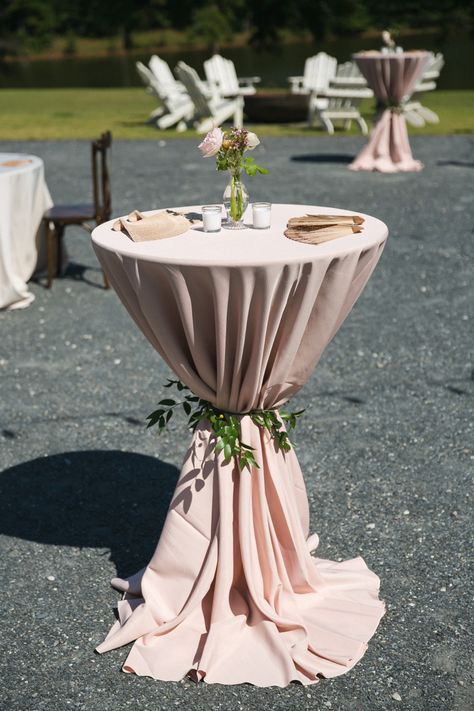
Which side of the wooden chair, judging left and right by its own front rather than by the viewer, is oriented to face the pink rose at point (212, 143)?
left

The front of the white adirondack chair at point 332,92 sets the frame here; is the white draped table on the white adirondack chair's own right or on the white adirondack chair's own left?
on the white adirondack chair's own left

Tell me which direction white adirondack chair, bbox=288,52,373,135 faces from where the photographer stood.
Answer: facing away from the viewer and to the left of the viewer

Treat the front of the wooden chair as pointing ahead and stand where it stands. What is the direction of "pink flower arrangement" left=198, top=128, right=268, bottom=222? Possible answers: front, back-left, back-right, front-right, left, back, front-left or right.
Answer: left

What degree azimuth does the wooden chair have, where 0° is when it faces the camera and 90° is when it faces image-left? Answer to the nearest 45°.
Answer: approximately 90°

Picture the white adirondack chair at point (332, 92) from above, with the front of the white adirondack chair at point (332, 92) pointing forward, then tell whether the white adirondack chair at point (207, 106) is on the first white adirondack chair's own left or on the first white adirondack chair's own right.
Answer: on the first white adirondack chair's own left

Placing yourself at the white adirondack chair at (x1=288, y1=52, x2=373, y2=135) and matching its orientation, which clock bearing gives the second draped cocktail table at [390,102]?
The second draped cocktail table is roughly at 7 o'clock from the white adirondack chair.

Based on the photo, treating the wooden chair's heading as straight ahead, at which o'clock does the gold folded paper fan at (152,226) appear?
The gold folded paper fan is roughly at 9 o'clock from the wooden chair.

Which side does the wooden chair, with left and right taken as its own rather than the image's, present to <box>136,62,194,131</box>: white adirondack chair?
right

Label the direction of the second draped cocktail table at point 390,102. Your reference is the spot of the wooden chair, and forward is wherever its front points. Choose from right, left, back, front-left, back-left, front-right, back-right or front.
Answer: back-right

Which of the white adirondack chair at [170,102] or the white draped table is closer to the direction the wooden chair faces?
the white draped table

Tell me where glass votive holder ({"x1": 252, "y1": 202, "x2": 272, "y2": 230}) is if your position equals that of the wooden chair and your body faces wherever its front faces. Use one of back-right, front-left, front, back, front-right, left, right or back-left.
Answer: left

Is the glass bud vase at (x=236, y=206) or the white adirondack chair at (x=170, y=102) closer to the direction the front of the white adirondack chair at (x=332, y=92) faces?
the white adirondack chair

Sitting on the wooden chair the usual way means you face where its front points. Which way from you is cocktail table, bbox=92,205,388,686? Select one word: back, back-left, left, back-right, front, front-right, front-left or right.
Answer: left

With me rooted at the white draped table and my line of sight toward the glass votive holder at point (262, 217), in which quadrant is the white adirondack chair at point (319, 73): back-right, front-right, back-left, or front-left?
back-left

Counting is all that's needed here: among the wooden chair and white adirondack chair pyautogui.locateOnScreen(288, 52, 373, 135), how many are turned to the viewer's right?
0
